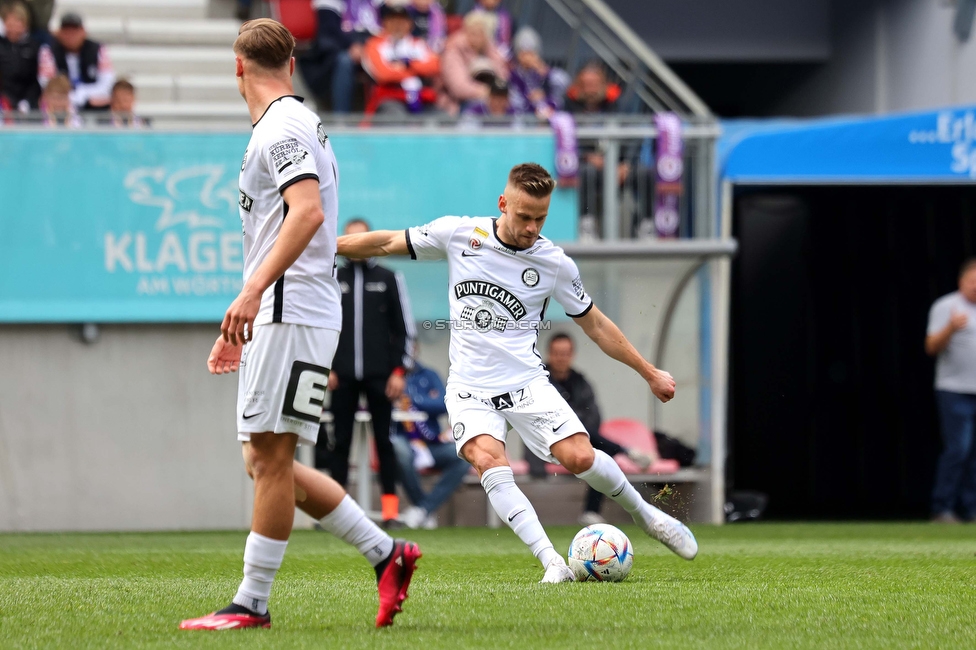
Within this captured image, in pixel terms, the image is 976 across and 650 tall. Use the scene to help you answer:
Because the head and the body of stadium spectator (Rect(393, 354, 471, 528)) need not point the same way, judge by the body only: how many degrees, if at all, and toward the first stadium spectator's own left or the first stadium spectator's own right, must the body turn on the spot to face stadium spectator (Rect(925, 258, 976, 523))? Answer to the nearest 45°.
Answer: approximately 90° to the first stadium spectator's own left

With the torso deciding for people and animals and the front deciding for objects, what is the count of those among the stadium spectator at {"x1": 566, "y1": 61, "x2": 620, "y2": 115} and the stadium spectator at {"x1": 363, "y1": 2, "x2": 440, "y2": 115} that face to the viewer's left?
0

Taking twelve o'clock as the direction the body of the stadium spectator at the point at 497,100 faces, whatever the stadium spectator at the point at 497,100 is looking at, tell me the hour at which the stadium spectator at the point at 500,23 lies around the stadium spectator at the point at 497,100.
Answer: the stadium spectator at the point at 500,23 is roughly at 6 o'clock from the stadium spectator at the point at 497,100.

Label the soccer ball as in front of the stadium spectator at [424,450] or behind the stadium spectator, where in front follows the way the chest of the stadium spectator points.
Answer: in front

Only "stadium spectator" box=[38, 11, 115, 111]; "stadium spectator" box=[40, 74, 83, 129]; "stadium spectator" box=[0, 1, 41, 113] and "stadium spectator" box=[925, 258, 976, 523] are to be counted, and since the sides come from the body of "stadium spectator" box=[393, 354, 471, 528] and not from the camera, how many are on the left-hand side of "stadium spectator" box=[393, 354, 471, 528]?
1

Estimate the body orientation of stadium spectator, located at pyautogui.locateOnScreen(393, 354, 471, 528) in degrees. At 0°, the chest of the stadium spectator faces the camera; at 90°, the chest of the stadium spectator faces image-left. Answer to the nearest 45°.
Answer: approximately 0°

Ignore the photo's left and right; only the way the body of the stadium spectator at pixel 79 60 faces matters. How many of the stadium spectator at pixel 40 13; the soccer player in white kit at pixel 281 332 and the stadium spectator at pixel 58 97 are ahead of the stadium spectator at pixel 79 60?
2

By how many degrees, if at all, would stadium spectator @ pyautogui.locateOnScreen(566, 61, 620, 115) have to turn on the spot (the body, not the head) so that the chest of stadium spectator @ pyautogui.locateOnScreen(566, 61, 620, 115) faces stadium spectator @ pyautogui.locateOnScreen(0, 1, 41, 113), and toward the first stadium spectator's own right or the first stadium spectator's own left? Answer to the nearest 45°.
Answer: approximately 90° to the first stadium spectator's own right

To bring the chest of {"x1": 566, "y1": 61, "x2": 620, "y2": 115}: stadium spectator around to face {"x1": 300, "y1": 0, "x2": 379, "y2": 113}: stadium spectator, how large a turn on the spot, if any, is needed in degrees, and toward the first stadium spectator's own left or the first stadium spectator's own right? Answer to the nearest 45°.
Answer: approximately 90° to the first stadium spectator's own right
